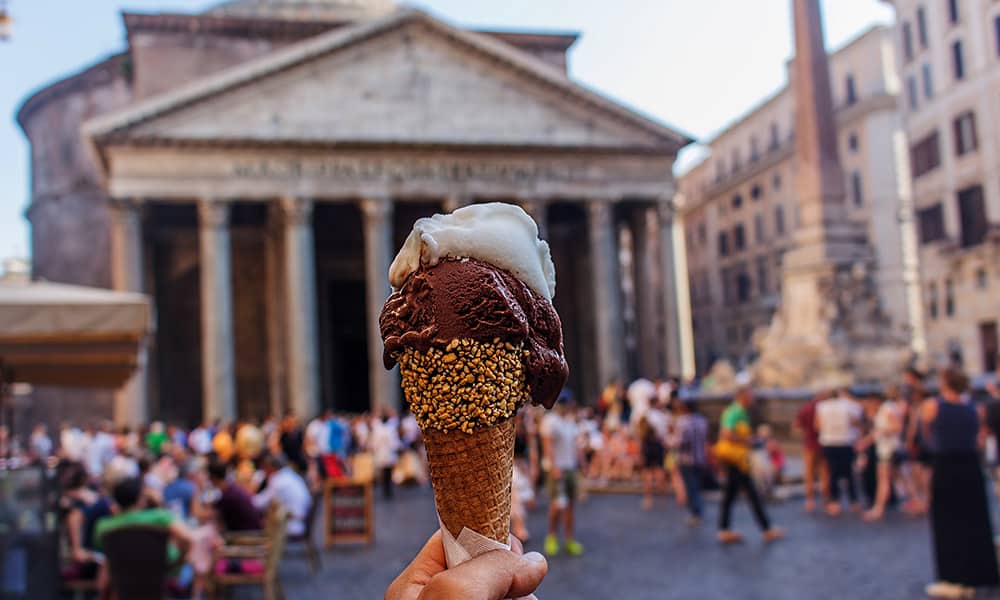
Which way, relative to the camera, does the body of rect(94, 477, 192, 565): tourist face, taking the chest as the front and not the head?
away from the camera

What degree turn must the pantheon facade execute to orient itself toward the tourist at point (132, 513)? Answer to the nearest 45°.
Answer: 0° — it already faces them

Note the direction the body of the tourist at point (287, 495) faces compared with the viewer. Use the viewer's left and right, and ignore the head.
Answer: facing to the left of the viewer

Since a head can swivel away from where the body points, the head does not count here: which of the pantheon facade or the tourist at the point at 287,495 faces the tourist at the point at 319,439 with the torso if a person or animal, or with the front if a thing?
the pantheon facade

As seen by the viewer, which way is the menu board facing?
toward the camera

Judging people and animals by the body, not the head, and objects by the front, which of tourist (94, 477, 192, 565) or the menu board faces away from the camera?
the tourist

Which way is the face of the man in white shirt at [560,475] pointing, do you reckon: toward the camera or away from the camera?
toward the camera

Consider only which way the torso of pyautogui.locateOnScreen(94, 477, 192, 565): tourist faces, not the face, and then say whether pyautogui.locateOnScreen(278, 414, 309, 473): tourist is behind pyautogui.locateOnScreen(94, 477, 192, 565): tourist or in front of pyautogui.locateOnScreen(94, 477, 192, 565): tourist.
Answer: in front

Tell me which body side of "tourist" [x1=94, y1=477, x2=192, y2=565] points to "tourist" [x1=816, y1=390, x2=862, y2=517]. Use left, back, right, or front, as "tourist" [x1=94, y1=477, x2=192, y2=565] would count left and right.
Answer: right

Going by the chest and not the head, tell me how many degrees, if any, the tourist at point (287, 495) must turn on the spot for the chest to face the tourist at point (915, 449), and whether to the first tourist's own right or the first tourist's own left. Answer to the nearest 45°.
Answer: approximately 180°

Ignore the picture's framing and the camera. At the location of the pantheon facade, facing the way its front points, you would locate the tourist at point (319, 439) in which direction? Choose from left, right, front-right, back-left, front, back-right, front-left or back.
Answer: front

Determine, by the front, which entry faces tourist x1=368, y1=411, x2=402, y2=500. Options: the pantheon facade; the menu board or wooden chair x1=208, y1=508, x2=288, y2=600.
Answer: the pantheon facade
